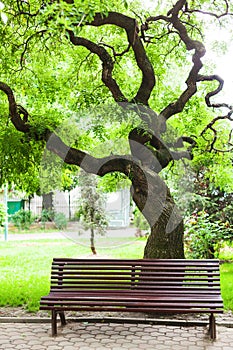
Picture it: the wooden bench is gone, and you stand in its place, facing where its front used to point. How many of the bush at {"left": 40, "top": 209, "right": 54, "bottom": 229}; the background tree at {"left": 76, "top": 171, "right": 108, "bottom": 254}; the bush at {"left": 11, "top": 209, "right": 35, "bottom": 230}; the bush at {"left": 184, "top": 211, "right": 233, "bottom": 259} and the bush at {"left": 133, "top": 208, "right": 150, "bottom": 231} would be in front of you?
0

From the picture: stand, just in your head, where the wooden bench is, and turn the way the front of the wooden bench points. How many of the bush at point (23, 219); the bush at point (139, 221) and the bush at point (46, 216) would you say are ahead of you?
0

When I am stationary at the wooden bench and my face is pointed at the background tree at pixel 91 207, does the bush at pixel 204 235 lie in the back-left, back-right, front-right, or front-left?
front-right

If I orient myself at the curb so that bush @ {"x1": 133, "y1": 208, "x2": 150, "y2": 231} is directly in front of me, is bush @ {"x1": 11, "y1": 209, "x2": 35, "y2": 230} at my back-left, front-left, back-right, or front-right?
front-left

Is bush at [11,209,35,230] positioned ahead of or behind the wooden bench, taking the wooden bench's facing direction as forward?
behind

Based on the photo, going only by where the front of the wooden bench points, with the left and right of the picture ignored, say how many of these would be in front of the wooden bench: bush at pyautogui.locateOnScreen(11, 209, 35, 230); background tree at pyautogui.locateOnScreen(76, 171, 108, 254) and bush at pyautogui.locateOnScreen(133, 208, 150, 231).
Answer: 0

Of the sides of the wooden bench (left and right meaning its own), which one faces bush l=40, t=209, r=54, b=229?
back

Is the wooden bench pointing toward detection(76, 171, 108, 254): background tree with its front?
no

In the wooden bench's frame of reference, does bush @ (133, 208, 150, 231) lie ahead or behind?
behind

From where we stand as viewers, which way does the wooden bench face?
facing the viewer

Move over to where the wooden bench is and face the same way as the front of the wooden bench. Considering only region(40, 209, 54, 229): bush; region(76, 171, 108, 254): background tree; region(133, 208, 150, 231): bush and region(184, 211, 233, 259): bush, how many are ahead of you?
0

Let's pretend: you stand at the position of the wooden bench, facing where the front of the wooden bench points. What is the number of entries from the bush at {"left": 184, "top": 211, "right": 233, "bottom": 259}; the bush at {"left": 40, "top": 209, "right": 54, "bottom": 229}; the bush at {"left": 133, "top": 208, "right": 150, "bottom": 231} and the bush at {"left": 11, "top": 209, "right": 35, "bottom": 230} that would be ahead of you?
0
